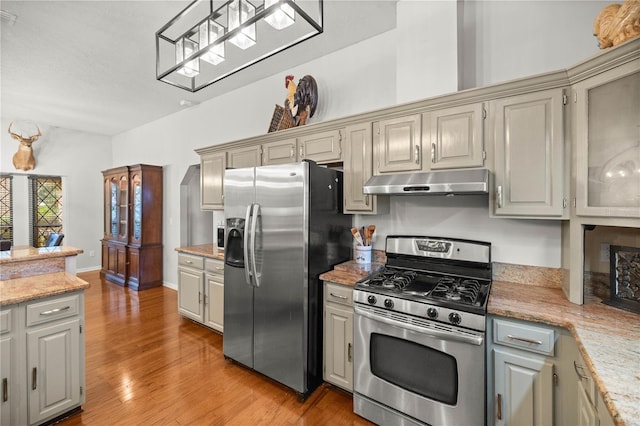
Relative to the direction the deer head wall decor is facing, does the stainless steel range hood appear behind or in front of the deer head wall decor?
in front

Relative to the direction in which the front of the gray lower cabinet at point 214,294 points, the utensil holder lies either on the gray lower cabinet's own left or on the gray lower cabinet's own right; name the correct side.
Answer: on the gray lower cabinet's own left

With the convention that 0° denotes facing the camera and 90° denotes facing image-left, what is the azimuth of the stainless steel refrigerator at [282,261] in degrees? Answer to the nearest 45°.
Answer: approximately 45°

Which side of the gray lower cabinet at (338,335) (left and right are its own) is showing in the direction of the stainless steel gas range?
left

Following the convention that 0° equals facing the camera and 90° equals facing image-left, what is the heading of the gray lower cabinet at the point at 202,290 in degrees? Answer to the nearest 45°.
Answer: approximately 45°

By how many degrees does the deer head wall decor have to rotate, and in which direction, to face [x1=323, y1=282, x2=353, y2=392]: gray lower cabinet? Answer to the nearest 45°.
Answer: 0° — it already faces it

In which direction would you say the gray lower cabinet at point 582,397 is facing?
to the viewer's left

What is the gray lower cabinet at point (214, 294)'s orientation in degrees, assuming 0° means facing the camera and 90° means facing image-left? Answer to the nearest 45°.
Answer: approximately 45°

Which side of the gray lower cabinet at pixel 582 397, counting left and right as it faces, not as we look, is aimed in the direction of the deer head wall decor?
front

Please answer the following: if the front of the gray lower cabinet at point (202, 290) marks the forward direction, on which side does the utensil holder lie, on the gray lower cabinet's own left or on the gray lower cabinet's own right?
on the gray lower cabinet's own left

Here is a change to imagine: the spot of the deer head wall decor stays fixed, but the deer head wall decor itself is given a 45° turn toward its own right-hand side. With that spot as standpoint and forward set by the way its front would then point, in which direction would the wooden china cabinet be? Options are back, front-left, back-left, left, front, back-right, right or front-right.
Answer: left

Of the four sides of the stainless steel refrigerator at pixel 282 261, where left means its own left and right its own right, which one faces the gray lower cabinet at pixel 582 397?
left

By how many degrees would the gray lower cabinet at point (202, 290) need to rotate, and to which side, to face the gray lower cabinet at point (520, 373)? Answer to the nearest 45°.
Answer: approximately 90° to its left

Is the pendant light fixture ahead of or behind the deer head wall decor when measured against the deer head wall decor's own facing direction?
ahead

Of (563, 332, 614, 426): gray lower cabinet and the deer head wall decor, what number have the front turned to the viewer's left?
1
